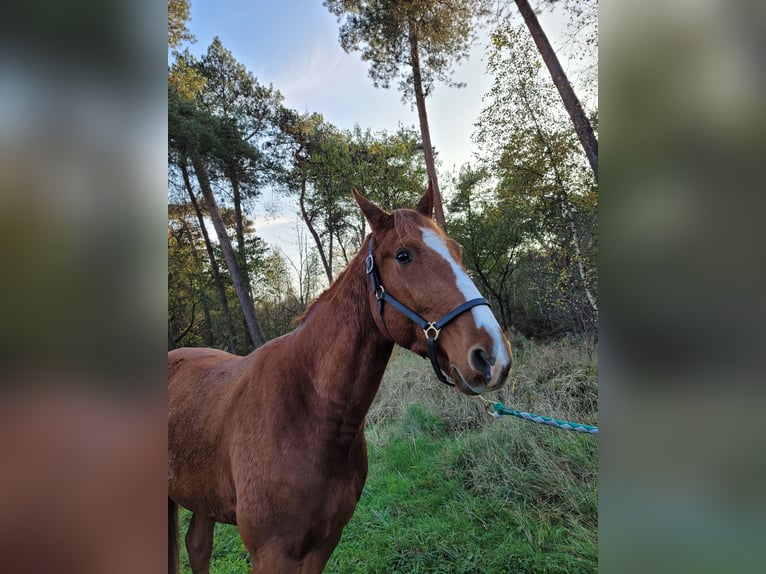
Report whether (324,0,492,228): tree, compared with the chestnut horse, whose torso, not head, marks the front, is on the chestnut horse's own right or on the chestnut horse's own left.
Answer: on the chestnut horse's own left

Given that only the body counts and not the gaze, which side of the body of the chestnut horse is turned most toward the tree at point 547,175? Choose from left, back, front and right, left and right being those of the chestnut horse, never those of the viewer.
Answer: left

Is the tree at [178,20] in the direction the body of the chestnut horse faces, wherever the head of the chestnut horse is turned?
no

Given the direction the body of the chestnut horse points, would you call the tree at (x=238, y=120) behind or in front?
behind

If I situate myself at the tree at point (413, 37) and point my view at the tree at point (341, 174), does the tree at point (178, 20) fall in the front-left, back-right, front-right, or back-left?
front-left

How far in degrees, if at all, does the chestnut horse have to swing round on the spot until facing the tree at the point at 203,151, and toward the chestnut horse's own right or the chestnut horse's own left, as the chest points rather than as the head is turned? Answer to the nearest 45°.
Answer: approximately 135° to the chestnut horse's own left

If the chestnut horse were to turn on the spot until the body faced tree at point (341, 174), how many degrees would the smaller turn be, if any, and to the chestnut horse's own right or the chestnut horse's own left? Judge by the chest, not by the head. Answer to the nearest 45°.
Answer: approximately 135° to the chestnut horse's own left
